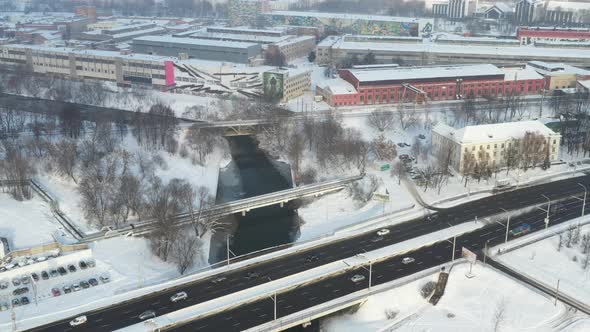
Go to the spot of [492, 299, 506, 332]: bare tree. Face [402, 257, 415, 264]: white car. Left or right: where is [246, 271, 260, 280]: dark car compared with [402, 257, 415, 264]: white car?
left

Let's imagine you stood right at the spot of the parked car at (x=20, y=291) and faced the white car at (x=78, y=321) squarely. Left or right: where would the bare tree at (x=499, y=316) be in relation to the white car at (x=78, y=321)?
left

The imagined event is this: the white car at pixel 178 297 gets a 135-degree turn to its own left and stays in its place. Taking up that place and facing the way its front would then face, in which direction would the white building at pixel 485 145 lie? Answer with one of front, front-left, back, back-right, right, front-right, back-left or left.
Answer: front-left

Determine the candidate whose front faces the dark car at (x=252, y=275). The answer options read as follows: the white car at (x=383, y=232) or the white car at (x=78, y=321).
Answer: the white car at (x=383, y=232)

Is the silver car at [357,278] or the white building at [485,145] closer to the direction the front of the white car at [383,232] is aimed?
the silver car

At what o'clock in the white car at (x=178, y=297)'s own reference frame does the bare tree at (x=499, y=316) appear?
The bare tree is roughly at 8 o'clock from the white car.

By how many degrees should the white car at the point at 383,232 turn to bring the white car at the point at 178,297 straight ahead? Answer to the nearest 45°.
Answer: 0° — it already faces it

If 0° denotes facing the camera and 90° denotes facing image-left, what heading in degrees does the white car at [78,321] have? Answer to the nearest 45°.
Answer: approximately 45°

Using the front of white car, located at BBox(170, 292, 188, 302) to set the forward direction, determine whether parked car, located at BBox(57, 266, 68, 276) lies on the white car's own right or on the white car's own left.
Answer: on the white car's own right

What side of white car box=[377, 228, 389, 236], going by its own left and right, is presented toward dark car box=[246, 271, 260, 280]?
front

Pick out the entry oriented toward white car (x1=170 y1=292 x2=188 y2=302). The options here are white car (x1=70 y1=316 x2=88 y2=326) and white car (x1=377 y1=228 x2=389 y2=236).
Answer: white car (x1=377 y1=228 x2=389 y2=236)

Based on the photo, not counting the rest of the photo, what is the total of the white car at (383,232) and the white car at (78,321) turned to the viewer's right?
0
